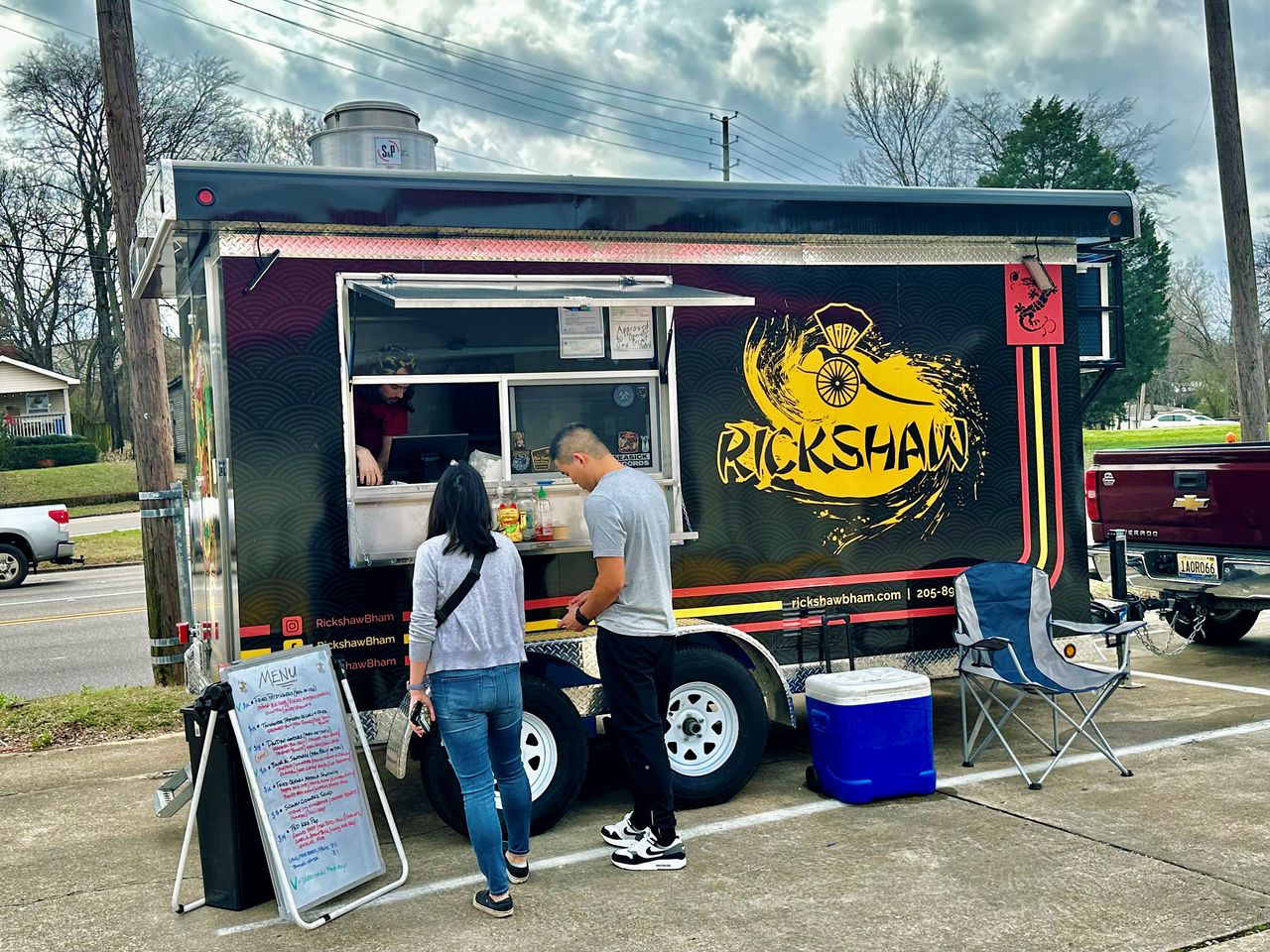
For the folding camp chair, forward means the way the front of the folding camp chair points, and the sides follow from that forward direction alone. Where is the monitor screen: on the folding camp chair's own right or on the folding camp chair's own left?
on the folding camp chair's own right

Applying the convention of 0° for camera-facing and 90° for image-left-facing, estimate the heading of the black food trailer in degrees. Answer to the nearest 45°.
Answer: approximately 270°

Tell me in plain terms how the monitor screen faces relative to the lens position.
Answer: facing away from the viewer

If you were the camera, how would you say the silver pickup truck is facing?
facing to the left of the viewer

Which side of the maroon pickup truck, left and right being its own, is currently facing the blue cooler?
back

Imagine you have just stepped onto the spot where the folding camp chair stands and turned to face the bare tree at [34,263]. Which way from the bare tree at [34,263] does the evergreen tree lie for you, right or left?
right
